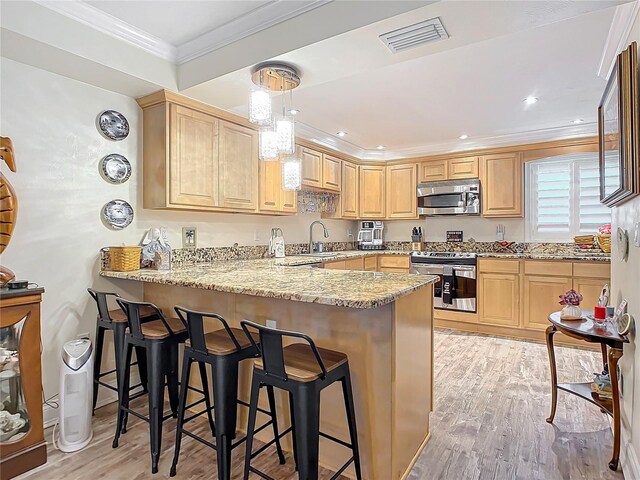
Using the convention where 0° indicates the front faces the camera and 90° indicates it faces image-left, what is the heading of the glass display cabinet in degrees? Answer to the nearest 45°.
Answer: approximately 315°

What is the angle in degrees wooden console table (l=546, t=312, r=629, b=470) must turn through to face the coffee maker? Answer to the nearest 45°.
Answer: approximately 90° to its right

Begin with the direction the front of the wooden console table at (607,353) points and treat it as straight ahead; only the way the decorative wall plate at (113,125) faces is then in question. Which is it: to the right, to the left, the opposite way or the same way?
the opposite way

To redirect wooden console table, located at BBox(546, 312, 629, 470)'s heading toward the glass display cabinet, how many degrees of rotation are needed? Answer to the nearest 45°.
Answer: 0° — it already faces it

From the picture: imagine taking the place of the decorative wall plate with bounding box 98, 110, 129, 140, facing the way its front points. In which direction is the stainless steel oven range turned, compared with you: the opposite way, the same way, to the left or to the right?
to the right

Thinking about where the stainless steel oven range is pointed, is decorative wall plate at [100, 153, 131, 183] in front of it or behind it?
in front

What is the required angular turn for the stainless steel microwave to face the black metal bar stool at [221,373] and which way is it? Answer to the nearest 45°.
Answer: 0° — it already faces it

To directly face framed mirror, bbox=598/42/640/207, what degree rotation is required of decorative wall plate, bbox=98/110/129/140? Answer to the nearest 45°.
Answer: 0° — it already faces it

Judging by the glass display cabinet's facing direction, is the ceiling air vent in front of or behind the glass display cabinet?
in front

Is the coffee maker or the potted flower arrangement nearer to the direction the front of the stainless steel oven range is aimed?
the potted flower arrangement
